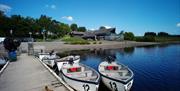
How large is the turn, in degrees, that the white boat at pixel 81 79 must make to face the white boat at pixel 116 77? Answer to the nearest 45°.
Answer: approximately 45° to its left

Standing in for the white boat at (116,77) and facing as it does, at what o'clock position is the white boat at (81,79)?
the white boat at (81,79) is roughly at 4 o'clock from the white boat at (116,77).

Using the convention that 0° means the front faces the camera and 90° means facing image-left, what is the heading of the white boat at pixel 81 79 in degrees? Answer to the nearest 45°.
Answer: approximately 315°

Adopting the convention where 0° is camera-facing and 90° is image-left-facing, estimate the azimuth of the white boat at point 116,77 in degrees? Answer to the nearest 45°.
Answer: approximately 315°
